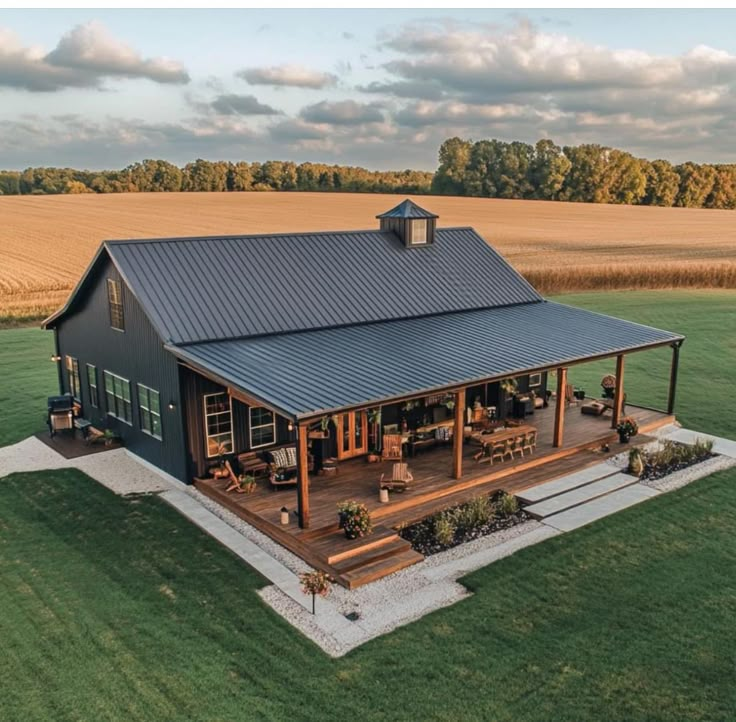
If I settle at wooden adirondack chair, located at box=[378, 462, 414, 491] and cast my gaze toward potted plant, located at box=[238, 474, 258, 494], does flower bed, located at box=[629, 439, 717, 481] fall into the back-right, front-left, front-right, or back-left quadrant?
back-right

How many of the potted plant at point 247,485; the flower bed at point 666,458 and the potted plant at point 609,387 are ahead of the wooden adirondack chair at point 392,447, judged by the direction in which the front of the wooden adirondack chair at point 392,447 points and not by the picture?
1

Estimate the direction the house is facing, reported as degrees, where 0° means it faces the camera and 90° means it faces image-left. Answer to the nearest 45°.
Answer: approximately 315°

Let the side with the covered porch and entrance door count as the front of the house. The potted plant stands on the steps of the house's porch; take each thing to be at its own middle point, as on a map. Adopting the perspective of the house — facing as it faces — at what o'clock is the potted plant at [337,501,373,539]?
The potted plant is roughly at 1 o'clock from the house.

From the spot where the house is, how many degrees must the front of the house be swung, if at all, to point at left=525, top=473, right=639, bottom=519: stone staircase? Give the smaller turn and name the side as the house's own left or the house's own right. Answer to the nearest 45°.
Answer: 0° — it already faces it

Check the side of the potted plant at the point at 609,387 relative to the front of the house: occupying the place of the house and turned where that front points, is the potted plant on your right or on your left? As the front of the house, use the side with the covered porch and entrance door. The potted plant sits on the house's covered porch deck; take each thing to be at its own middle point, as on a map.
on your left

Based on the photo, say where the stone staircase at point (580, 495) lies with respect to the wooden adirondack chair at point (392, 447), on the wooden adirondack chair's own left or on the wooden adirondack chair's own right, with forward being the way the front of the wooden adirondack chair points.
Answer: on the wooden adirondack chair's own left

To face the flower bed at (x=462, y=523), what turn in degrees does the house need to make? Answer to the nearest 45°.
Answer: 0° — it already faces it
